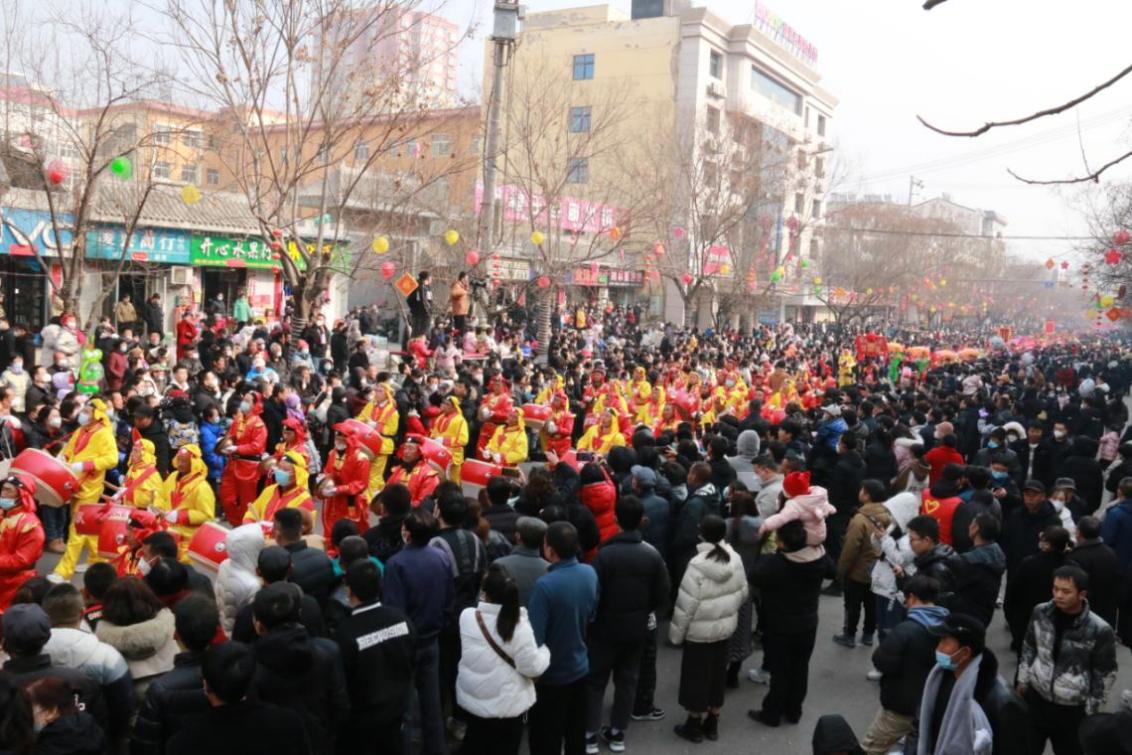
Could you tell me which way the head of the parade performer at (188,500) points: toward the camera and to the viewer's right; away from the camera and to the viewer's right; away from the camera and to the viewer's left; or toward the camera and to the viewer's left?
toward the camera and to the viewer's left

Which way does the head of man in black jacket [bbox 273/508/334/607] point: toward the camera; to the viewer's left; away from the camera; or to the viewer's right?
away from the camera

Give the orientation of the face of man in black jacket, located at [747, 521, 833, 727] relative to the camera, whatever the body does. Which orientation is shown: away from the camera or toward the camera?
away from the camera

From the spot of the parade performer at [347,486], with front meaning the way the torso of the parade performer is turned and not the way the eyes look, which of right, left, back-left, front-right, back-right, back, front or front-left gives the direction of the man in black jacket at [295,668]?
front-left

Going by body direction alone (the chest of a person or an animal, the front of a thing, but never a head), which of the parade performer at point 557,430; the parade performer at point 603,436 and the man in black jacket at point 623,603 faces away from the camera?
the man in black jacket

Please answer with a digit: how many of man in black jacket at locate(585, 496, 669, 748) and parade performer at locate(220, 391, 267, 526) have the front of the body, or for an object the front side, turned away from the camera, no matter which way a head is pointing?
1

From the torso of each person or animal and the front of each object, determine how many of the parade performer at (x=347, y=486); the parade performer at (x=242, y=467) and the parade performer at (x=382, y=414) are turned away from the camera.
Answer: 0

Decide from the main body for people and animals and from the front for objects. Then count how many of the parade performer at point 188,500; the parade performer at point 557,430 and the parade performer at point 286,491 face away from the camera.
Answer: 0

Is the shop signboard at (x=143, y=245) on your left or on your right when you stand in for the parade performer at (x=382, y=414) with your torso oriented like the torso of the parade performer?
on your right

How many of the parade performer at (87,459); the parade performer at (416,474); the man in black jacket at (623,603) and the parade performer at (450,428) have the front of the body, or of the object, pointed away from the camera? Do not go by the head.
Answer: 1

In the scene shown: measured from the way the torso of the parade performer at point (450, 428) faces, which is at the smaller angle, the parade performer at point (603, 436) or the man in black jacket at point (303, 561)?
the man in black jacket

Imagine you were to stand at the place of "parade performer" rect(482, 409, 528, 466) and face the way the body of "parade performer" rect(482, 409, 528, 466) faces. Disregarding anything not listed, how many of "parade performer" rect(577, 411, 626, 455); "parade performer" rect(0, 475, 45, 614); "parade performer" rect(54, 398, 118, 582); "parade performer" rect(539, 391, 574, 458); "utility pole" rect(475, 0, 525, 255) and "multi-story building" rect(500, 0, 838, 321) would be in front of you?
2

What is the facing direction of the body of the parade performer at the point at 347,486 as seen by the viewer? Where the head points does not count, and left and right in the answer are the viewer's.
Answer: facing the viewer and to the left of the viewer

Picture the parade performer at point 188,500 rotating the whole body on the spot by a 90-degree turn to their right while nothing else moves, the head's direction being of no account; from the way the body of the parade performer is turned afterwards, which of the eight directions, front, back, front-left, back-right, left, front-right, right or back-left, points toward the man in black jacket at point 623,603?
back

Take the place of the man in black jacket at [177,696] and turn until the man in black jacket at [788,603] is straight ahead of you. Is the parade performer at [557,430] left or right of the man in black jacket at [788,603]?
left

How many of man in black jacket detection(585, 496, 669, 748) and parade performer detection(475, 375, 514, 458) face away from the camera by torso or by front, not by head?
1

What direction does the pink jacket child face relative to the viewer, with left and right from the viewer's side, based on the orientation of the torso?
facing away from the viewer and to the left of the viewer
